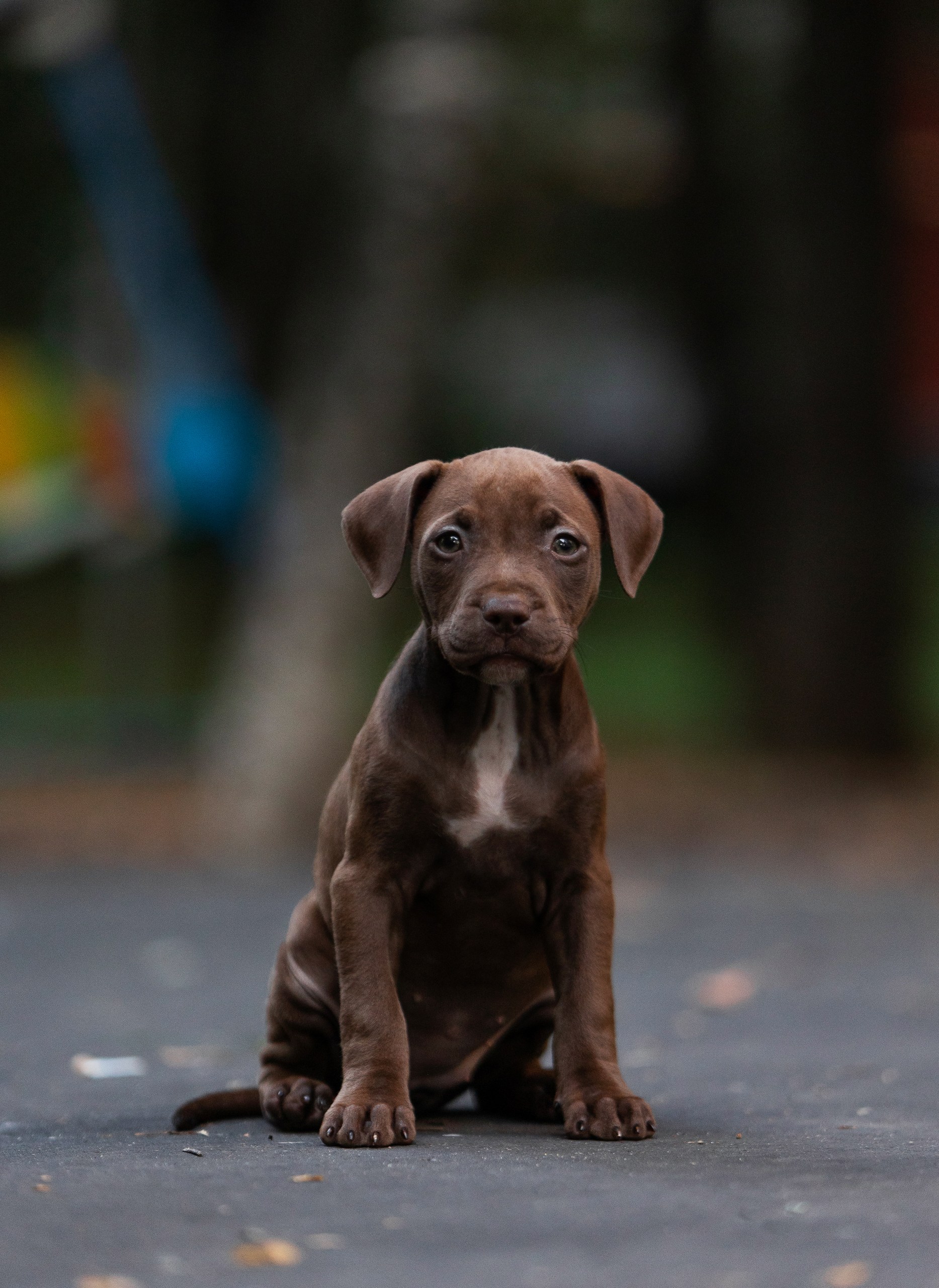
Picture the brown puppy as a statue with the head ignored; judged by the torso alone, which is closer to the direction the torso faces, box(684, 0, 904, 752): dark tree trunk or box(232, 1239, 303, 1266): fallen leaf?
the fallen leaf

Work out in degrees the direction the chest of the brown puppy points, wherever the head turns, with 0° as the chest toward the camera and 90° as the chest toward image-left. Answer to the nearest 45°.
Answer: approximately 0°

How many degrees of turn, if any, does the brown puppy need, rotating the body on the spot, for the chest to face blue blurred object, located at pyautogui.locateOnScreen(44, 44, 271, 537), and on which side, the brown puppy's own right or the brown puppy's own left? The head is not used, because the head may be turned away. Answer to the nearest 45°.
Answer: approximately 180°

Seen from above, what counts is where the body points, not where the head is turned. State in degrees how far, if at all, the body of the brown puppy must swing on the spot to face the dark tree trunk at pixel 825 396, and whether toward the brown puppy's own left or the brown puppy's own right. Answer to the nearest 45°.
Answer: approximately 180°

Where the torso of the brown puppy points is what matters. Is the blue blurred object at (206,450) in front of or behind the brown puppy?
behind

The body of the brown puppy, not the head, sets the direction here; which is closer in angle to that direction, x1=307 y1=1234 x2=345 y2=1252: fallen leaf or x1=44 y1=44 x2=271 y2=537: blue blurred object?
the fallen leaf

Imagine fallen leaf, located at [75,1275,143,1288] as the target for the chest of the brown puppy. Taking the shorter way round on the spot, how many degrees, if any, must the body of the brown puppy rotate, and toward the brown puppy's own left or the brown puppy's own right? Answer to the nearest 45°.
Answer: approximately 45° to the brown puppy's own right

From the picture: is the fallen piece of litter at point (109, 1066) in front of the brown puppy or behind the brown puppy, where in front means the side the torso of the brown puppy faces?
behind

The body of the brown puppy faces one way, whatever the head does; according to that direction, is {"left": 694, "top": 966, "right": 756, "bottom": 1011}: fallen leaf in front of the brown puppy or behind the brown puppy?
behind

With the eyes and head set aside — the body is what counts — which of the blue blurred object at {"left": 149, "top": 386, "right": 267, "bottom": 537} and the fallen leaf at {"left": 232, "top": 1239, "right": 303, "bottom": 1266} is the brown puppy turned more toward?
the fallen leaf

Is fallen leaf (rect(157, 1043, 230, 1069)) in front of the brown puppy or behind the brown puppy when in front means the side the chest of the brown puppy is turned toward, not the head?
behind

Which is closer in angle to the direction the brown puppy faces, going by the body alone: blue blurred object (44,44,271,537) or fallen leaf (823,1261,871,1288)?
the fallen leaf
